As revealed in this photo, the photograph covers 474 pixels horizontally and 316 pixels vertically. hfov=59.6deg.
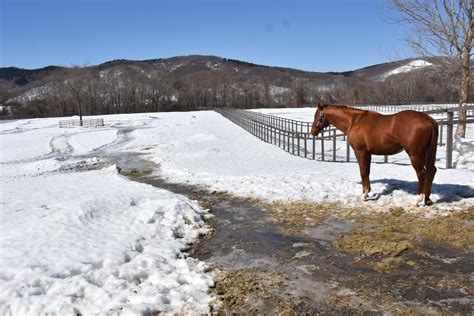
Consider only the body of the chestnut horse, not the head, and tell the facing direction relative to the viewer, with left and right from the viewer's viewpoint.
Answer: facing to the left of the viewer
